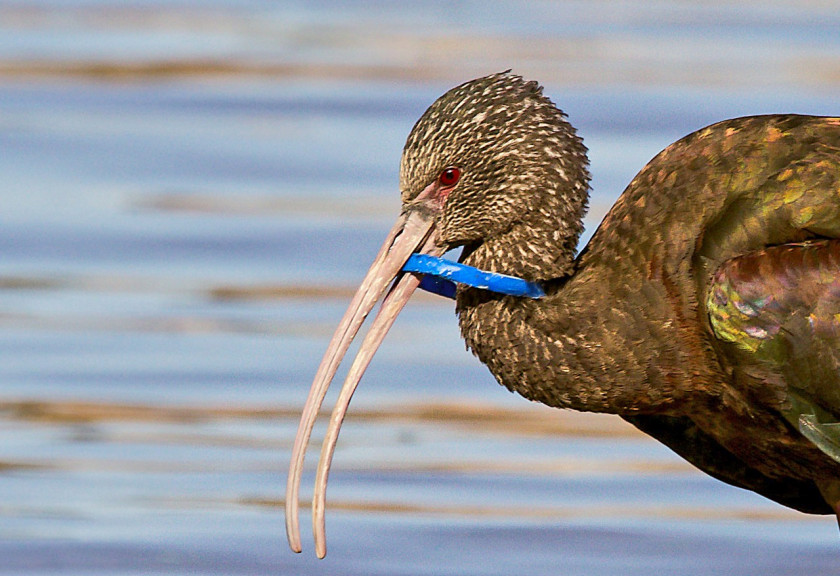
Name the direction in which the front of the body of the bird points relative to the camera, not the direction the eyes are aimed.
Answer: to the viewer's left
